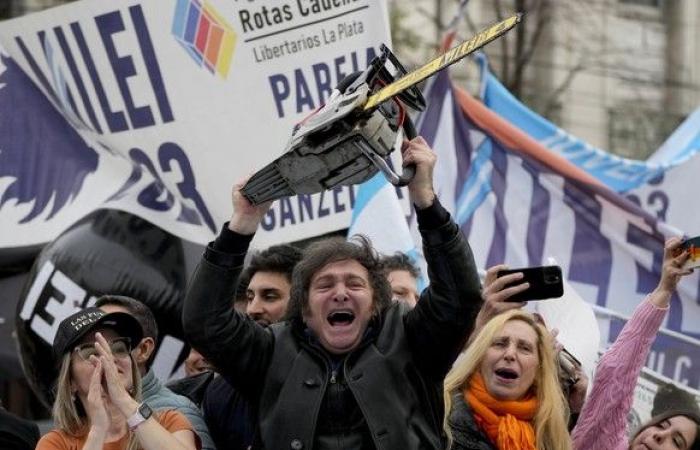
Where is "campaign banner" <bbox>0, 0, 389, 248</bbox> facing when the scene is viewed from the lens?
facing the viewer

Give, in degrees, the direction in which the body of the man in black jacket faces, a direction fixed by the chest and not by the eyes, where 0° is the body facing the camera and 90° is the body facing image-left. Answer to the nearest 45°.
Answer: approximately 0°

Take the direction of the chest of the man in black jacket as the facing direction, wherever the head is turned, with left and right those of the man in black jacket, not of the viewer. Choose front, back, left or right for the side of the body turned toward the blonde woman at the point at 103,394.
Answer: right

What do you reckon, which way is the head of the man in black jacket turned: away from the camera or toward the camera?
toward the camera

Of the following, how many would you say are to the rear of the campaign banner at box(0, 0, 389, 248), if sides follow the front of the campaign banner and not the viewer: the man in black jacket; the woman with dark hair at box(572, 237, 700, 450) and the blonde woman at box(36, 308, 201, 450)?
0

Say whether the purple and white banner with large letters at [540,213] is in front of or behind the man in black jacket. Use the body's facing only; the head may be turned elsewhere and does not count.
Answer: behind

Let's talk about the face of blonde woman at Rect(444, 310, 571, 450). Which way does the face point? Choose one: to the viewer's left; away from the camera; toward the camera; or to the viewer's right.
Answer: toward the camera

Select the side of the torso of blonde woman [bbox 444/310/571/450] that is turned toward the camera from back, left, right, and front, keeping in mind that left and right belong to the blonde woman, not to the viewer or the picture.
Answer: front

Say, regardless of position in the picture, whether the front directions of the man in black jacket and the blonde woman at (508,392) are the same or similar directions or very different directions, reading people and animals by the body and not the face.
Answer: same or similar directions

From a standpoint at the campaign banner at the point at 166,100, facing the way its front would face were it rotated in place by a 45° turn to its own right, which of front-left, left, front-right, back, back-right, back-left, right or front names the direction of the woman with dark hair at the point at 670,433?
left

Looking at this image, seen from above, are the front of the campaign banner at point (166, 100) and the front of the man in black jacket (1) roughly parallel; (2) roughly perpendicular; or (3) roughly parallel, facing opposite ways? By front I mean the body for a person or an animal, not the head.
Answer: roughly parallel

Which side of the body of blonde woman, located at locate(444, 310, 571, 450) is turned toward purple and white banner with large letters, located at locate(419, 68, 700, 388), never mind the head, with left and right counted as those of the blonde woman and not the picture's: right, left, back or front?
back

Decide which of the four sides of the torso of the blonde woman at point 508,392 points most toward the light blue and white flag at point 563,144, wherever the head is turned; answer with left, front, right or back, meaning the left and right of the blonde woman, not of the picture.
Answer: back
